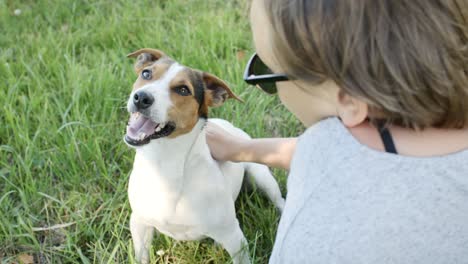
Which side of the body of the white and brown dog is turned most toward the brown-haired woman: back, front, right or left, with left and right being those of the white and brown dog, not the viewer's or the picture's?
left

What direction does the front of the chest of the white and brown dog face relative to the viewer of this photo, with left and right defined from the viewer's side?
facing the viewer and to the left of the viewer

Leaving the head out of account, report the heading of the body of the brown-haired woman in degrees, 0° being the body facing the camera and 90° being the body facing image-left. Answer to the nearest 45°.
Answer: approximately 135°

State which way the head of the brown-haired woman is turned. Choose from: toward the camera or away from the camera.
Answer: away from the camera

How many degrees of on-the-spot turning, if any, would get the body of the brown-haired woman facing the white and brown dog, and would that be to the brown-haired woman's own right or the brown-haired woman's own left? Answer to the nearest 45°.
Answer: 0° — they already face it

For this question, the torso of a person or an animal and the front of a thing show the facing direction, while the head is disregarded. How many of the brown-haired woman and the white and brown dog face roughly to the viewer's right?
0
